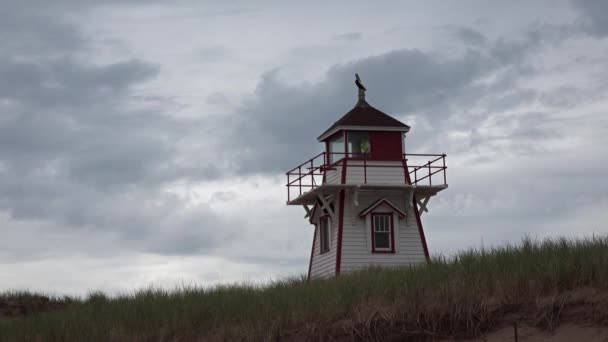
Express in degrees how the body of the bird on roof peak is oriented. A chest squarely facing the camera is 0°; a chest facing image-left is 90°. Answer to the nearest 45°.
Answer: approximately 90°
